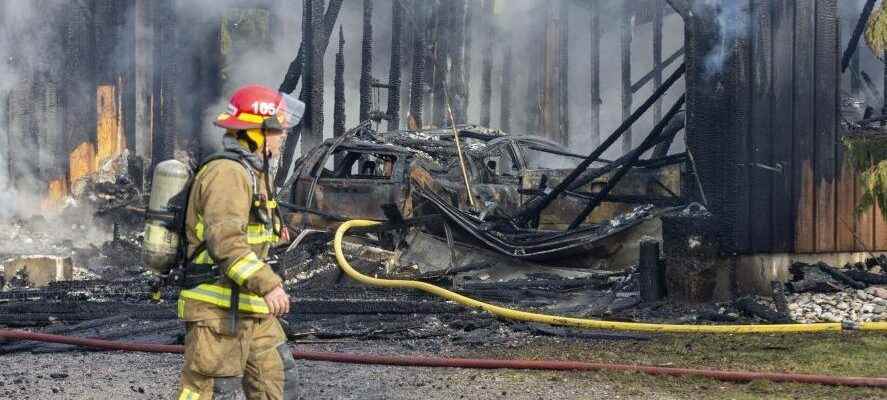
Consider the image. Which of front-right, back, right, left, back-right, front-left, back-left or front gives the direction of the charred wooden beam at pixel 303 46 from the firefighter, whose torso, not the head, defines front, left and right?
left

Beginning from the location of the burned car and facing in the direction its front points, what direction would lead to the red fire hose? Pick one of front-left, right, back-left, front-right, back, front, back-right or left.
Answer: right

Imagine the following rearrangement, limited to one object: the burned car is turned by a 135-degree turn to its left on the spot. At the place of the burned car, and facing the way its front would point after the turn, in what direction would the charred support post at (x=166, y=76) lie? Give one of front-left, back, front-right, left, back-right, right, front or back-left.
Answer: front

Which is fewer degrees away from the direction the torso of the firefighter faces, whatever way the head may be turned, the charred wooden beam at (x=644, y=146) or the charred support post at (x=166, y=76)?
the charred wooden beam

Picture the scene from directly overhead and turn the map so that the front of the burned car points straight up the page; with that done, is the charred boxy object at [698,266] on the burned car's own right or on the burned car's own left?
on the burned car's own right

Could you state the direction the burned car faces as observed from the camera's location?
facing to the right of the viewer

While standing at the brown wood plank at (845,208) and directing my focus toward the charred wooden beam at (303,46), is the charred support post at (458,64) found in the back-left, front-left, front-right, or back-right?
front-right

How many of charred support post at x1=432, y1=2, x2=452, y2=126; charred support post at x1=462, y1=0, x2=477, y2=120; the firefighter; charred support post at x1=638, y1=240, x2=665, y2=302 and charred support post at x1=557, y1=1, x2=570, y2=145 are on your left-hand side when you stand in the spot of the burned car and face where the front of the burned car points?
3

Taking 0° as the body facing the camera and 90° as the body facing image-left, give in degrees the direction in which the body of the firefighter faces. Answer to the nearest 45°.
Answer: approximately 270°

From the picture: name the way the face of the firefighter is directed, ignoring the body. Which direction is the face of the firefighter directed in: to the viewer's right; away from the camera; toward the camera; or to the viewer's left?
to the viewer's right
